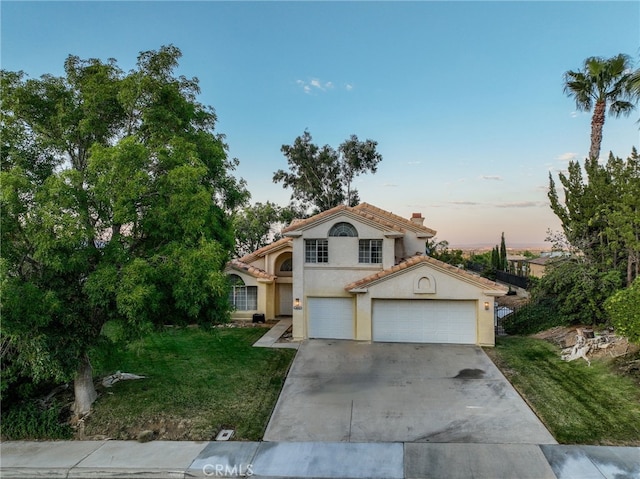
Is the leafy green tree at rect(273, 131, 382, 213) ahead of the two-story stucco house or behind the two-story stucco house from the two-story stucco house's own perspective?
behind

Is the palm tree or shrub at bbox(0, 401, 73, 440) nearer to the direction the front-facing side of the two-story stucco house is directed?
the shrub

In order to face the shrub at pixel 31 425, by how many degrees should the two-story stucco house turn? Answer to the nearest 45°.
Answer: approximately 45° to its right

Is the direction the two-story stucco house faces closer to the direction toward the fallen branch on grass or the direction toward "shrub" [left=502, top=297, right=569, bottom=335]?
the fallen branch on grass

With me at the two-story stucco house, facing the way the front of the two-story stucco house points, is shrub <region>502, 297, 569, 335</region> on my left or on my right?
on my left

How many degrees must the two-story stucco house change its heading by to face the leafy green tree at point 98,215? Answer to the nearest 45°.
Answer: approximately 45° to its right

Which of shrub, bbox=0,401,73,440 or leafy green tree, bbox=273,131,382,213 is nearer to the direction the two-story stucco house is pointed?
the shrub

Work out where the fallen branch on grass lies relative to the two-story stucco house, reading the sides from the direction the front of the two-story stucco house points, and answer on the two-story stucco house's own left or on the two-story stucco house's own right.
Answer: on the two-story stucco house's own right

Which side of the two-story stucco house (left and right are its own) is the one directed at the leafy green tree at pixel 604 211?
left

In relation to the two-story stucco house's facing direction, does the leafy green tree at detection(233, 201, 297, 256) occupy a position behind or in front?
behind

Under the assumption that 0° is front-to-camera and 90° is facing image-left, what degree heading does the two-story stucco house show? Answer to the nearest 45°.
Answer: approximately 0°

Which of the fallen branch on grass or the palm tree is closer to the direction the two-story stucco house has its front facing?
the fallen branch on grass
